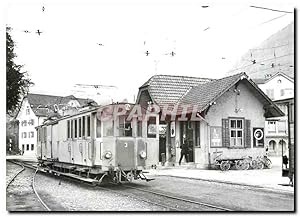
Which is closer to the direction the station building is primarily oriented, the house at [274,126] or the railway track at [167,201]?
the railway track

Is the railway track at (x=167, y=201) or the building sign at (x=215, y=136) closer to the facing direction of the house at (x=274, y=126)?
the railway track

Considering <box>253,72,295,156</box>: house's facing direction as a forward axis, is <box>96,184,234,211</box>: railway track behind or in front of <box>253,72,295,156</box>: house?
in front

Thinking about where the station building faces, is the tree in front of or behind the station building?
in front

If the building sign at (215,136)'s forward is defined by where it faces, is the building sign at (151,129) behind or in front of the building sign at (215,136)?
in front

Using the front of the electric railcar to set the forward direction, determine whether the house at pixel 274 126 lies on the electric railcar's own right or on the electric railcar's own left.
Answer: on the electric railcar's own left

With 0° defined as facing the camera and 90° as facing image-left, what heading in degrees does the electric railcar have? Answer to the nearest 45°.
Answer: approximately 315°

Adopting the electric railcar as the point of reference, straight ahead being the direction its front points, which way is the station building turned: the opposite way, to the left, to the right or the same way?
to the right

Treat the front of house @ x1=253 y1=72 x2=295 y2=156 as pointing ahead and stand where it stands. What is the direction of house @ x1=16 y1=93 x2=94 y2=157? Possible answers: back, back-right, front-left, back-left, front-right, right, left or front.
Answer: front-right

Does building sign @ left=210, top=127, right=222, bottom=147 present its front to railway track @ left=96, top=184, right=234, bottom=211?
yes

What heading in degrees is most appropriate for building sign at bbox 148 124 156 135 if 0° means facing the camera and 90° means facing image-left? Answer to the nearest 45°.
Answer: approximately 0°

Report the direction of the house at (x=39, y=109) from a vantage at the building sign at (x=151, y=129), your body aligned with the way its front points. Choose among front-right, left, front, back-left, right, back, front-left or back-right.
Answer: right
